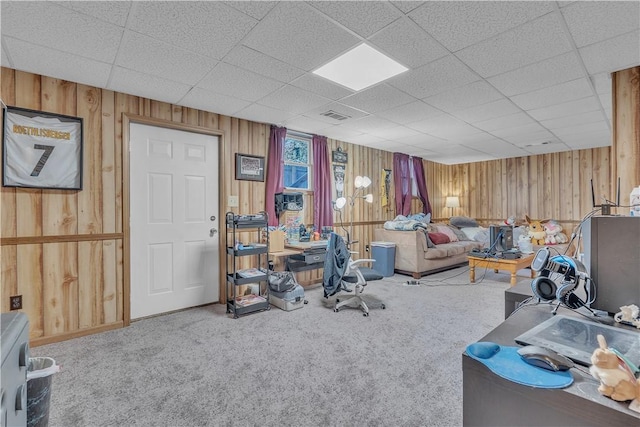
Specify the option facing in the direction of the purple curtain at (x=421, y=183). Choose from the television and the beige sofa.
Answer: the television

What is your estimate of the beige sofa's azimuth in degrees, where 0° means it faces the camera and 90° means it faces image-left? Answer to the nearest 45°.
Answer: approximately 315°

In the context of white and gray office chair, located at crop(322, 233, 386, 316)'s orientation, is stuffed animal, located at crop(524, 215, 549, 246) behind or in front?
in front

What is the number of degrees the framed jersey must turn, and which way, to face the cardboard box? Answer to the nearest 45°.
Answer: approximately 45° to its left

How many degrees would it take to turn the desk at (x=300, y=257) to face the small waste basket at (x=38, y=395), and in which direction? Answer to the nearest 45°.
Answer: approximately 90° to its right

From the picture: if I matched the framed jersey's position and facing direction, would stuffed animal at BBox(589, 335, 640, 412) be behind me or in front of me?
in front

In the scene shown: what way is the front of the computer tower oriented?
to the viewer's left

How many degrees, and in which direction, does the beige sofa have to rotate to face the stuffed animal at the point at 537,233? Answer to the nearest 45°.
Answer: approximately 90° to its left
